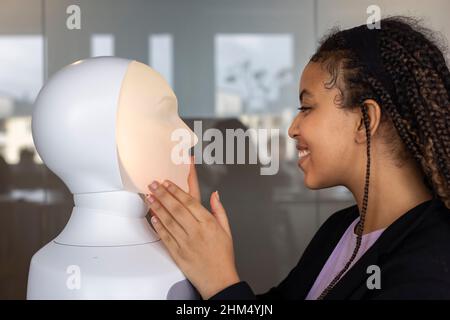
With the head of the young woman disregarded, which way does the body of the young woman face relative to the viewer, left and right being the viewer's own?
facing to the left of the viewer

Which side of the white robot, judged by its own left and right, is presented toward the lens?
right

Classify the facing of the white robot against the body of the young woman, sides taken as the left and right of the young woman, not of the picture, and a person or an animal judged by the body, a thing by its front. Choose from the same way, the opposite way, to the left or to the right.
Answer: the opposite way

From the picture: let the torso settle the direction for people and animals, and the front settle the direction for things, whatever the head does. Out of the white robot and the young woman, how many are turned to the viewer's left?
1

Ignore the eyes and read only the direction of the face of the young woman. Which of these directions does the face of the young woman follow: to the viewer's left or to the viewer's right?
to the viewer's left
